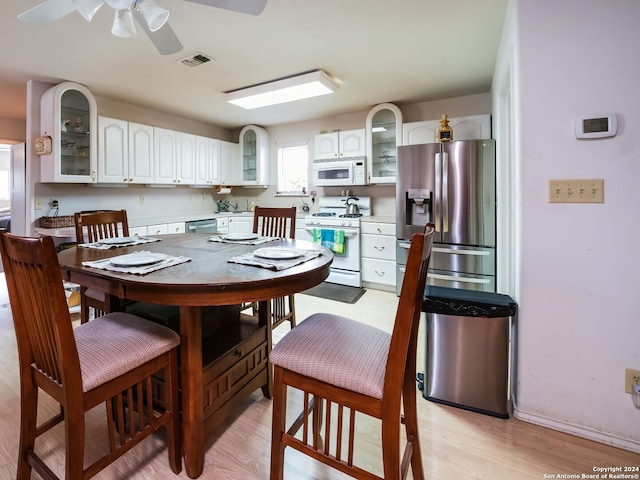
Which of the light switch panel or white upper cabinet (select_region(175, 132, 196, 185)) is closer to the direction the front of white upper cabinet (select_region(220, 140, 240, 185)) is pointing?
the light switch panel

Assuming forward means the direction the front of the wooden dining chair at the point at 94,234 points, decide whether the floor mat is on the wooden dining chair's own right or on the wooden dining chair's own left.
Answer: on the wooden dining chair's own left

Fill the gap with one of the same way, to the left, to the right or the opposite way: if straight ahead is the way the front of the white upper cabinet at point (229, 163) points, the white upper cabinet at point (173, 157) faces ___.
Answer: the same way

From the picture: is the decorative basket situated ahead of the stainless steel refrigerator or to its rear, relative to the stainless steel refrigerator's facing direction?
ahead

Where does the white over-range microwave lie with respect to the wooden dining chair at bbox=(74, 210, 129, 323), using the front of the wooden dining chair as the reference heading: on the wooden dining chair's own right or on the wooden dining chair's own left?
on the wooden dining chair's own left

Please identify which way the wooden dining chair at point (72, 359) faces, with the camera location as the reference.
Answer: facing away from the viewer and to the right of the viewer

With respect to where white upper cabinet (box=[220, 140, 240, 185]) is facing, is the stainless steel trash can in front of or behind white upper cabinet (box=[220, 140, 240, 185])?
in front

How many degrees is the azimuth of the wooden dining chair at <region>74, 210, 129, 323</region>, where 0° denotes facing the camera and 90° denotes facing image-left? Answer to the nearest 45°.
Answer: approximately 315°

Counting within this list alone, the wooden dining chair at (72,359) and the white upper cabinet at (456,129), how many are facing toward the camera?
1

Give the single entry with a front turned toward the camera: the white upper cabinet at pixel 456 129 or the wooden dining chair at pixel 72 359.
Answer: the white upper cabinet

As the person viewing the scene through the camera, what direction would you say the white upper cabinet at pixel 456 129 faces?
facing the viewer

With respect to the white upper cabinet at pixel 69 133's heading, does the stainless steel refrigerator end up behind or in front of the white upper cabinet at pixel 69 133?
in front

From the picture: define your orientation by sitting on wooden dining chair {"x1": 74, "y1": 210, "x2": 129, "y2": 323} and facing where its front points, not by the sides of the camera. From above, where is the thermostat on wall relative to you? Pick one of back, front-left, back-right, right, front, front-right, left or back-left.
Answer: front

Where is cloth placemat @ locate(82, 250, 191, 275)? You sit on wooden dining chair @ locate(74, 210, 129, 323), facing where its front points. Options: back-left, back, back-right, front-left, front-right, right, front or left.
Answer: front-right

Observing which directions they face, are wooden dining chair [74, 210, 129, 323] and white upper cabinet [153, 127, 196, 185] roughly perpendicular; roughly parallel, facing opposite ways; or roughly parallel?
roughly parallel

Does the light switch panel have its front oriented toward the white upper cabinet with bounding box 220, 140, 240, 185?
no

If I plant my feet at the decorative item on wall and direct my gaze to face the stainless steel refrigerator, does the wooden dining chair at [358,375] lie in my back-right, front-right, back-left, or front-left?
front-right
